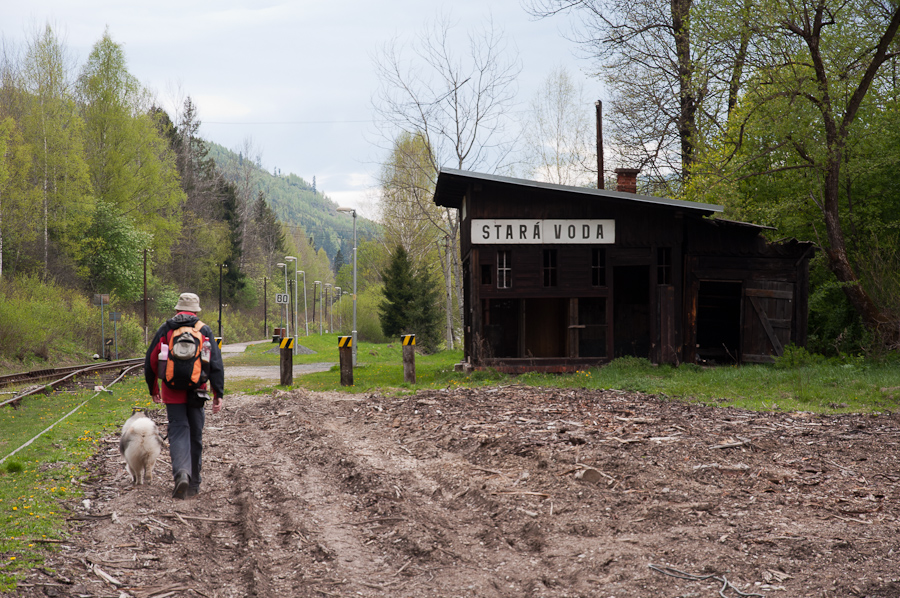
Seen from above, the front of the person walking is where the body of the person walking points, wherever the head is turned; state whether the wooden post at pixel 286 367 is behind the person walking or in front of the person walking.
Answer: in front

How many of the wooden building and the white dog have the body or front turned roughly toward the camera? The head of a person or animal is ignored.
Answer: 1

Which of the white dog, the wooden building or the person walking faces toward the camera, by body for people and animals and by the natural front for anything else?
the wooden building

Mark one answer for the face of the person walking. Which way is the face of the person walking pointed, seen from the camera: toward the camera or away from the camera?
away from the camera

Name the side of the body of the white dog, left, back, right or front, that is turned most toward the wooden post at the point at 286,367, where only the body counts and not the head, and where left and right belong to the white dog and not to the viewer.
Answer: front

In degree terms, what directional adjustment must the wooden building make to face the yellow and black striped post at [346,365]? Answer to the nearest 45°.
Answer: approximately 90° to its right

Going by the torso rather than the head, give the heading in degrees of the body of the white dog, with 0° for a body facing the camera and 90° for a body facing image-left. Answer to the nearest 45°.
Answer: approximately 180°

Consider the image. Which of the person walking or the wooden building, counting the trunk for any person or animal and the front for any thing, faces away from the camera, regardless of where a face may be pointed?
the person walking

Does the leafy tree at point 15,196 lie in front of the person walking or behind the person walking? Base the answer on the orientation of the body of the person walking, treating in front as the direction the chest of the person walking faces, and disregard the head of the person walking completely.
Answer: in front

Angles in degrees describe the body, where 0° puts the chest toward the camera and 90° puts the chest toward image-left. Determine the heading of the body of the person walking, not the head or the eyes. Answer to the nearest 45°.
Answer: approximately 180°
